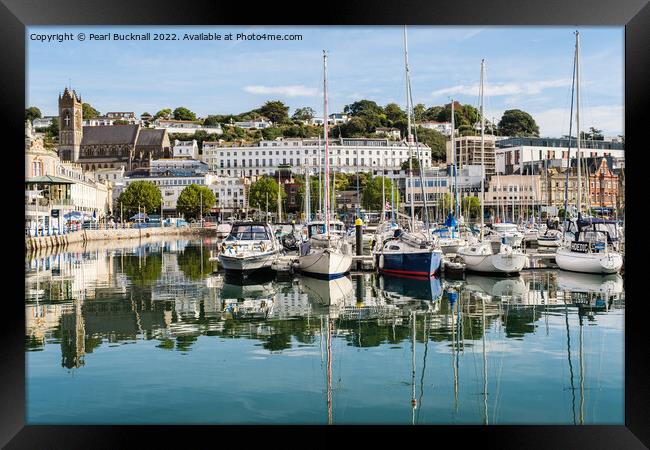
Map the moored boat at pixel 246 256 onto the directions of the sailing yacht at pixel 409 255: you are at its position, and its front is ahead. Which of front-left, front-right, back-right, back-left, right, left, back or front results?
back-right

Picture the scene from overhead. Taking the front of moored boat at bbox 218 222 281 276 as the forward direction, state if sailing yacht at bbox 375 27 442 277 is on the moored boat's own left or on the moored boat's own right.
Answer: on the moored boat's own left

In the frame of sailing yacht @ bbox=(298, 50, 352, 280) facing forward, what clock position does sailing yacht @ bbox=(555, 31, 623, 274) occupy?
sailing yacht @ bbox=(555, 31, 623, 274) is roughly at 9 o'clock from sailing yacht @ bbox=(298, 50, 352, 280).

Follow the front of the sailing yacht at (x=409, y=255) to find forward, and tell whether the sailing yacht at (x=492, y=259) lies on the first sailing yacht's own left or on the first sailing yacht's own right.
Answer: on the first sailing yacht's own left

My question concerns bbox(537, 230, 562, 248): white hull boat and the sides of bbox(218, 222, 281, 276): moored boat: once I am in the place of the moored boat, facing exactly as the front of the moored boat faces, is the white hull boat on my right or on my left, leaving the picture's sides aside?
on my left

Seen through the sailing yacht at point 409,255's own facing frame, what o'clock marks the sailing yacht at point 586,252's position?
the sailing yacht at point 586,252 is roughly at 10 o'clock from the sailing yacht at point 409,255.

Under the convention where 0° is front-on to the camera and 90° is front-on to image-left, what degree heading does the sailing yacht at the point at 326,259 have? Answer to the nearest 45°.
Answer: approximately 0°

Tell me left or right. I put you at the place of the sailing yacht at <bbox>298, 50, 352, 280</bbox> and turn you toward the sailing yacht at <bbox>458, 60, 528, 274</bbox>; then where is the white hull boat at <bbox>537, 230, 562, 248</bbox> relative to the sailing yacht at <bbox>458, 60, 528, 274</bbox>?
left

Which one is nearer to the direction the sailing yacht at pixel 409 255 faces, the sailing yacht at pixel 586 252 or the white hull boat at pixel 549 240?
the sailing yacht

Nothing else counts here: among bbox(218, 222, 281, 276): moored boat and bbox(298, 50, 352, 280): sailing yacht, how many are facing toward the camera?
2

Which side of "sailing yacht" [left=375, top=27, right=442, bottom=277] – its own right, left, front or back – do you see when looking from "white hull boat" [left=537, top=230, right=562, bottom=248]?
left
